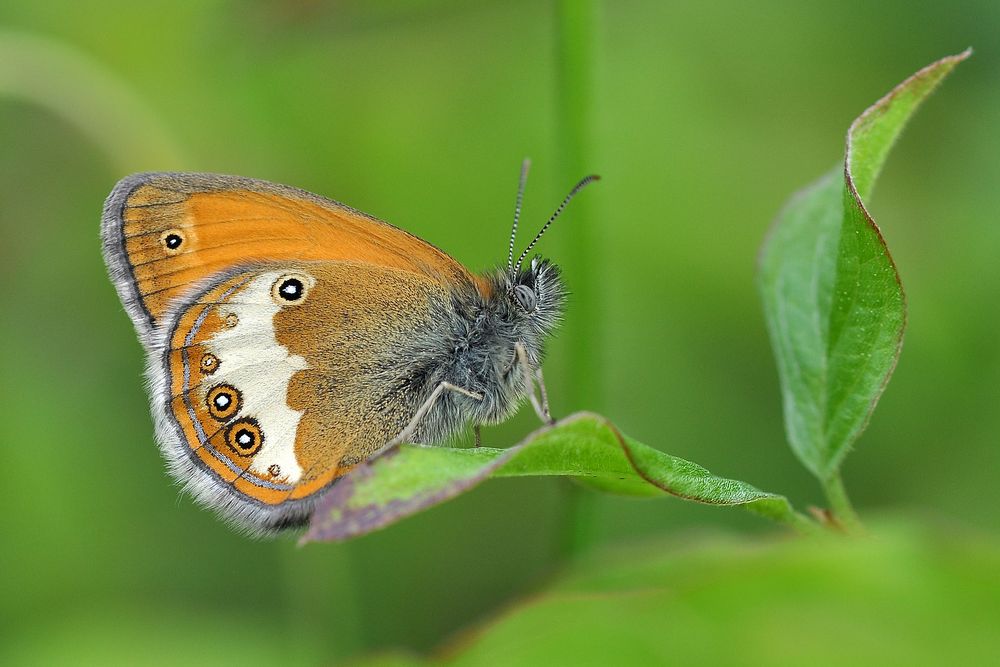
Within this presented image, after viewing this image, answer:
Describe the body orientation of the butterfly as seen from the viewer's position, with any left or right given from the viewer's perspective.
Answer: facing to the right of the viewer
